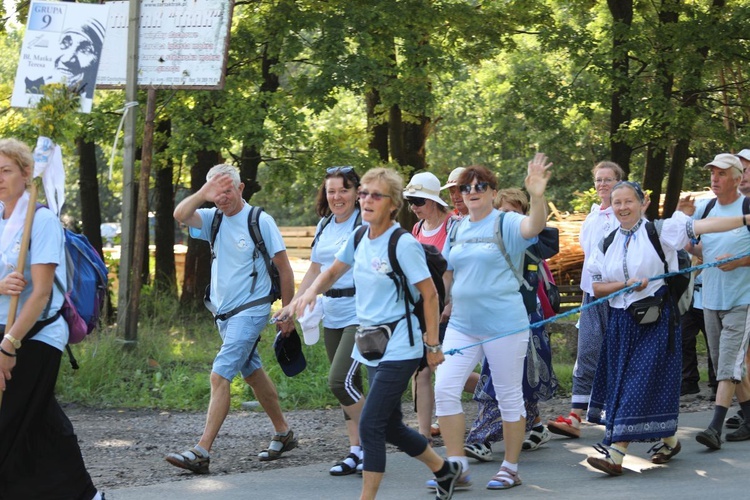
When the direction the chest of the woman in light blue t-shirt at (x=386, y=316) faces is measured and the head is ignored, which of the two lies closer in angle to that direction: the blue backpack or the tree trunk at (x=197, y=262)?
the blue backpack

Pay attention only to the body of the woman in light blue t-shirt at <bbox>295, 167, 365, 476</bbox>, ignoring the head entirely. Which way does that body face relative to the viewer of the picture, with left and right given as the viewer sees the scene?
facing the viewer and to the left of the viewer

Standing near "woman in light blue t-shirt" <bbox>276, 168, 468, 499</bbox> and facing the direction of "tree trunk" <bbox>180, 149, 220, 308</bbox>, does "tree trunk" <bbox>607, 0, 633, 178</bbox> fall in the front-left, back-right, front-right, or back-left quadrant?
front-right

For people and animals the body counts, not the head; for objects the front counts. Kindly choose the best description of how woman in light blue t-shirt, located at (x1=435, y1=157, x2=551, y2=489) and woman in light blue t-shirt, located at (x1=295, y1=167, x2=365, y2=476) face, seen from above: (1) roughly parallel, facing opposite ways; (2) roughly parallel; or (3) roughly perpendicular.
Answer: roughly parallel

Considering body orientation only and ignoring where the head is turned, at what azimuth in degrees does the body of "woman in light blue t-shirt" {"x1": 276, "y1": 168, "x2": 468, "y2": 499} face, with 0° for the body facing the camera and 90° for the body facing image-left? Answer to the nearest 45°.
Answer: approximately 45°

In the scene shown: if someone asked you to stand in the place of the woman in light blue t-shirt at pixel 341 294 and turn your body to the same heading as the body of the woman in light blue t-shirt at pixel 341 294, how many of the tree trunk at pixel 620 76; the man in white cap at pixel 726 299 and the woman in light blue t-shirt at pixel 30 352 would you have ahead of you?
1

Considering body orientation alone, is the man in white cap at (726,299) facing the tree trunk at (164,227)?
no

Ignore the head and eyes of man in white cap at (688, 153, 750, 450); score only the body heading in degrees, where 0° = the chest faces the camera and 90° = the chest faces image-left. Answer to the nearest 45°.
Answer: approximately 45°

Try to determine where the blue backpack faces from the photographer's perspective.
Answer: facing to the right of the viewer

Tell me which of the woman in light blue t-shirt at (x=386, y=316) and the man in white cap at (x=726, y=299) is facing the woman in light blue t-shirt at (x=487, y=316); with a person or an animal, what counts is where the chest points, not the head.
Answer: the man in white cap

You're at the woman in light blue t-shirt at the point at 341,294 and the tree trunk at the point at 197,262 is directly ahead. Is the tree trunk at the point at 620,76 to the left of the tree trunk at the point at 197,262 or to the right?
right

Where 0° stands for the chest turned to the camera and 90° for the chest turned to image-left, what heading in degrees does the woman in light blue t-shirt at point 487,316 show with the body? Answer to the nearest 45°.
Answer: approximately 45°

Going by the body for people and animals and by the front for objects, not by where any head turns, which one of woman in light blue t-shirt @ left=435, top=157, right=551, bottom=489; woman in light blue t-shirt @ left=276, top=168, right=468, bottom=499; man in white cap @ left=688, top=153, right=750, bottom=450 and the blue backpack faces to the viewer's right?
the blue backpack

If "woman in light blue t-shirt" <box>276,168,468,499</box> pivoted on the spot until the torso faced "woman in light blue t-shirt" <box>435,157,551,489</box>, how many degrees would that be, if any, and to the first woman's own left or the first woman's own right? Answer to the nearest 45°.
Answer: approximately 180°

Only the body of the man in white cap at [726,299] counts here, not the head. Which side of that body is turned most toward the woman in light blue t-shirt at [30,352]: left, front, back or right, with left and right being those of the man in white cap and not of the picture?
front

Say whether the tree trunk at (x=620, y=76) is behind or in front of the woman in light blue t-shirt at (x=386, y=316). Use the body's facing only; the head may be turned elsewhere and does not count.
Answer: behind

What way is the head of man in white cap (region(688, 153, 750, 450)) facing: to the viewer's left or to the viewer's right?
to the viewer's left

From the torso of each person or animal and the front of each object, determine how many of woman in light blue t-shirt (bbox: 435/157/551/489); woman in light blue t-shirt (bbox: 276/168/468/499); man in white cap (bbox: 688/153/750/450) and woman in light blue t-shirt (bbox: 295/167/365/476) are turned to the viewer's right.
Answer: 0

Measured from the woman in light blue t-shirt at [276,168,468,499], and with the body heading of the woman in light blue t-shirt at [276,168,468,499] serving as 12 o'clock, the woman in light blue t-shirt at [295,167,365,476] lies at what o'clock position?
the woman in light blue t-shirt at [295,167,365,476] is roughly at 4 o'clock from the woman in light blue t-shirt at [276,168,468,499].

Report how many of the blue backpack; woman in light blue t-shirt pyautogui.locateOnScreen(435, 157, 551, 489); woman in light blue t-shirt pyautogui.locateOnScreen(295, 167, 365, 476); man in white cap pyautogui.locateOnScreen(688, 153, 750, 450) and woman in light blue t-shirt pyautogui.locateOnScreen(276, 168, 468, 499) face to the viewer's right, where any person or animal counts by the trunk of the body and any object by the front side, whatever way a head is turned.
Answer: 1
